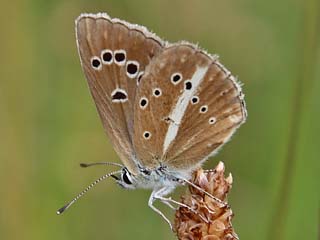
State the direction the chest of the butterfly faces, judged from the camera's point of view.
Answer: to the viewer's left
